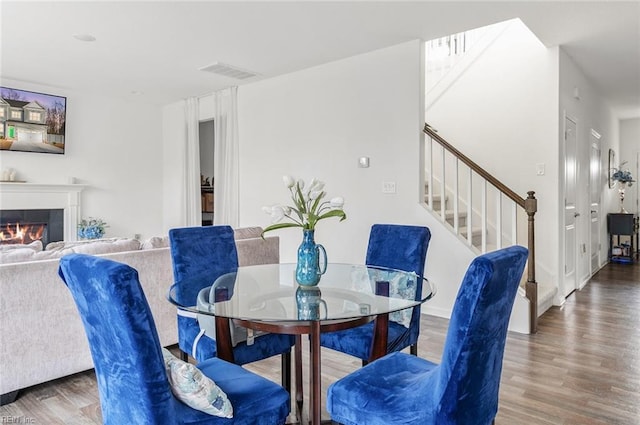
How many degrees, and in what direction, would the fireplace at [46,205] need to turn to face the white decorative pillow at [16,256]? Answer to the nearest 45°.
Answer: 0° — it already faces it

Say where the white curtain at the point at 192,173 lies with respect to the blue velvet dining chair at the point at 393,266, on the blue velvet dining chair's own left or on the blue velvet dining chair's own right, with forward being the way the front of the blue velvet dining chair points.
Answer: on the blue velvet dining chair's own right

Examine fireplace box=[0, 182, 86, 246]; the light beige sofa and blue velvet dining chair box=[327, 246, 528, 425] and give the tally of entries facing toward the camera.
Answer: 1

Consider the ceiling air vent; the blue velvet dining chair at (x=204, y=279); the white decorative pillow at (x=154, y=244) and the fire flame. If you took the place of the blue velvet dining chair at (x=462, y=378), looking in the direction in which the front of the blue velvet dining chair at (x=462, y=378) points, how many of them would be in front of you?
4

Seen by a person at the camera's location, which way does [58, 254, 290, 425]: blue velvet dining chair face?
facing away from the viewer and to the right of the viewer

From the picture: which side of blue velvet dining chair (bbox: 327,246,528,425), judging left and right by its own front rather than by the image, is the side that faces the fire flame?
front

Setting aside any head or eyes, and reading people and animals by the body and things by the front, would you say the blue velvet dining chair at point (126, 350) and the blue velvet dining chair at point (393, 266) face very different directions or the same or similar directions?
very different directions

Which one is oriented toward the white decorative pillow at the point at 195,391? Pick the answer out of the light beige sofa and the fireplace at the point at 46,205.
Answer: the fireplace

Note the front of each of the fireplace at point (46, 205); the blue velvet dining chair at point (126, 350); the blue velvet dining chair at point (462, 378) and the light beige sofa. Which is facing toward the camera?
the fireplace

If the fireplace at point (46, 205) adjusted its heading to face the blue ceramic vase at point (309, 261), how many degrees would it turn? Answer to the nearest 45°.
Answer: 0° — it already faces it

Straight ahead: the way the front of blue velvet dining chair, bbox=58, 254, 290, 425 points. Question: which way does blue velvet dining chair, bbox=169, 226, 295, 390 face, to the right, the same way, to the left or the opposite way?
to the right

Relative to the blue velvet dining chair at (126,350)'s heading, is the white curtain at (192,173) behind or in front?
in front

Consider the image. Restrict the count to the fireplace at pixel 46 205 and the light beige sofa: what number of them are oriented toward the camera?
1

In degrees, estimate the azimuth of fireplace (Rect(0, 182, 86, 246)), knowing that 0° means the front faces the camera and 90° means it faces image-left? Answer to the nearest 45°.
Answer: approximately 0°

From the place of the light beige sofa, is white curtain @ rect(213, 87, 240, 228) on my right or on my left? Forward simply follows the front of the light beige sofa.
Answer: on my right

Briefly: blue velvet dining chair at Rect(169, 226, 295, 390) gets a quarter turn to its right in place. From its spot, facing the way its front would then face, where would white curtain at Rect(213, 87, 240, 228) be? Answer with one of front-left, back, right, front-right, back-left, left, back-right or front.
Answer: back-right

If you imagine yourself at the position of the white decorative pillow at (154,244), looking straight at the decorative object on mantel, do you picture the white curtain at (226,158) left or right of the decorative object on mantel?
right
